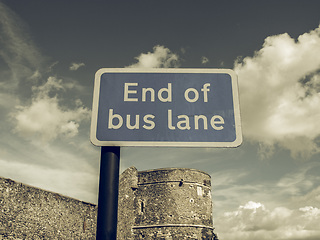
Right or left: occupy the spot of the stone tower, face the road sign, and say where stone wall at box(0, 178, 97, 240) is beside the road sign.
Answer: right

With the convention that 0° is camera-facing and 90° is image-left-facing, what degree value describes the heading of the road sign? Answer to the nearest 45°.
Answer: approximately 0°

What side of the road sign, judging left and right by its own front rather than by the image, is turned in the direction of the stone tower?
back

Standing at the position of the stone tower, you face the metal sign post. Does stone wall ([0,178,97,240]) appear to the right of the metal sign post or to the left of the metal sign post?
right

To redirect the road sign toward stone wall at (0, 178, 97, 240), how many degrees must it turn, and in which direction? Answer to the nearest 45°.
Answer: approximately 180°
